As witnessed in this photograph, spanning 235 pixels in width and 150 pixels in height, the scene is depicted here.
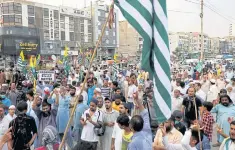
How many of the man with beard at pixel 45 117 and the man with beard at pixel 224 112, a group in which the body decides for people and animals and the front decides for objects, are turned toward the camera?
2

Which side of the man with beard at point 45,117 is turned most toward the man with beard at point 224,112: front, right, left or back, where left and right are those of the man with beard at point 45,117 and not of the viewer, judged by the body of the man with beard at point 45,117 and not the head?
left

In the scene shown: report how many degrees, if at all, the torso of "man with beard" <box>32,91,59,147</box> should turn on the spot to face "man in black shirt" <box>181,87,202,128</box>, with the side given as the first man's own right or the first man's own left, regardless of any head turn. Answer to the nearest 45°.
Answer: approximately 90° to the first man's own left

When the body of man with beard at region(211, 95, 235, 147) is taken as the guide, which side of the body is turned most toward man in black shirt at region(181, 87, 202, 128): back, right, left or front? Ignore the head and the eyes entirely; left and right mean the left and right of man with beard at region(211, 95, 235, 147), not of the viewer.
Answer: right

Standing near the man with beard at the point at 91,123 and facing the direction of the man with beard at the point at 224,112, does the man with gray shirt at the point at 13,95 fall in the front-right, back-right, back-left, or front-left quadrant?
back-left

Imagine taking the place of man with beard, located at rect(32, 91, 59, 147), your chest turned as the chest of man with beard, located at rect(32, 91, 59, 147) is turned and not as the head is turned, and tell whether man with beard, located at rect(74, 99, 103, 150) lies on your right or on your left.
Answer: on your left

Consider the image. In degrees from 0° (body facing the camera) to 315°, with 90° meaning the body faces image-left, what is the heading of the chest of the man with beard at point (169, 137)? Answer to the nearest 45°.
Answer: approximately 45°

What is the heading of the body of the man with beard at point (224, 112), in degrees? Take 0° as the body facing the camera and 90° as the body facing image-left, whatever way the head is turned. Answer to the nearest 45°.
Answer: approximately 0°

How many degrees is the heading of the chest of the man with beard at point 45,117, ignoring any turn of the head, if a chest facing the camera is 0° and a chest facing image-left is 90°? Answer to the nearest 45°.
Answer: approximately 0°
